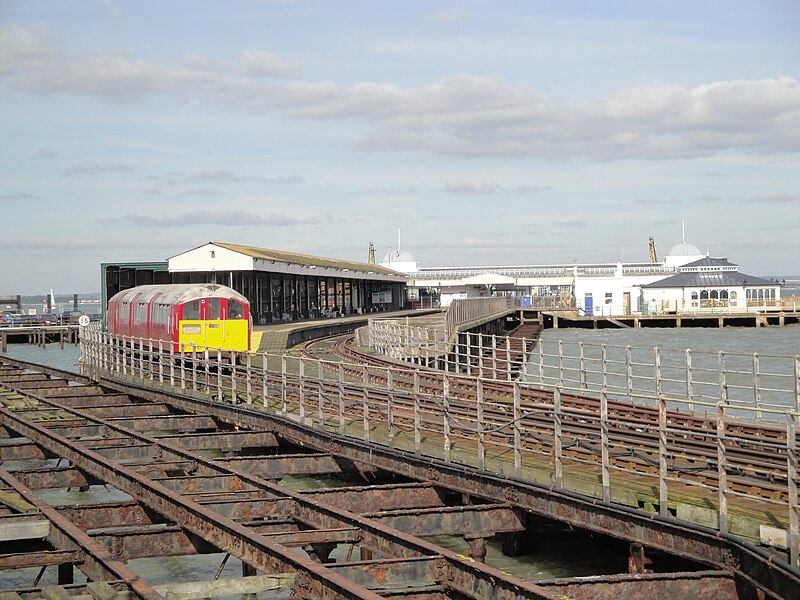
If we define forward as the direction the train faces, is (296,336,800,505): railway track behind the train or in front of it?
in front

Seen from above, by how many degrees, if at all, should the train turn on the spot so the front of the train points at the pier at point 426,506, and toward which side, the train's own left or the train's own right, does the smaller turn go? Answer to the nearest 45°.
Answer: approximately 45° to the train's own right

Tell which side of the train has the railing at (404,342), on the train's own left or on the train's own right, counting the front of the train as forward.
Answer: on the train's own left

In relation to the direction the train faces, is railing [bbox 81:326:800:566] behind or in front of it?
in front

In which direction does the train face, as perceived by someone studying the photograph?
facing the viewer and to the right of the viewer
